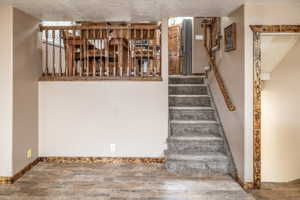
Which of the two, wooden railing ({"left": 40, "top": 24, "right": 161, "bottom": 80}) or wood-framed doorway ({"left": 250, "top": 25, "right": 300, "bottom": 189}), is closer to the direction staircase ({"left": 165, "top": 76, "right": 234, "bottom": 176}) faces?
the wood-framed doorway

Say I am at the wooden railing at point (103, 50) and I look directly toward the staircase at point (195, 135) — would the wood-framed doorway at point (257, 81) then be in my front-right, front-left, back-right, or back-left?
front-right

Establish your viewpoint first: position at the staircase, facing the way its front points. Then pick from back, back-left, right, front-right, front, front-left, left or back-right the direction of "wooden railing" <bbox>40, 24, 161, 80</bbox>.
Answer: right

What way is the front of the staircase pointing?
toward the camera
